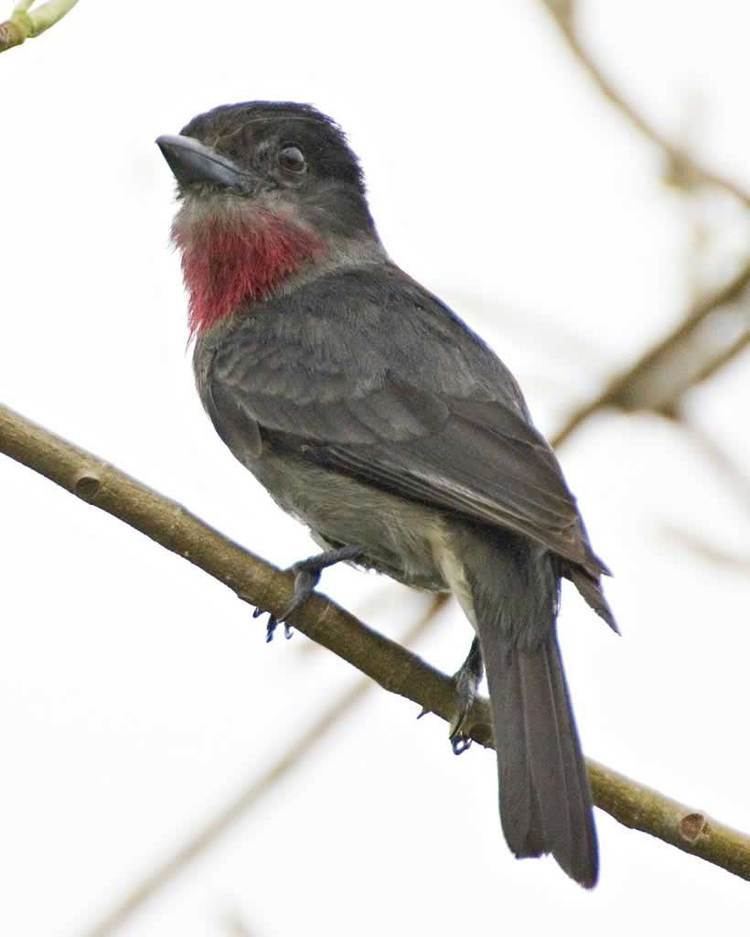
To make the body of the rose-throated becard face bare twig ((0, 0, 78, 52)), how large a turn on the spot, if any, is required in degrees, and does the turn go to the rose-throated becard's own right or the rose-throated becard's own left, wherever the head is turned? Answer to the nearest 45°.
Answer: approximately 45° to the rose-throated becard's own left

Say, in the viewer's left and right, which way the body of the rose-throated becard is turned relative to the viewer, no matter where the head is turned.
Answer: facing to the left of the viewer
